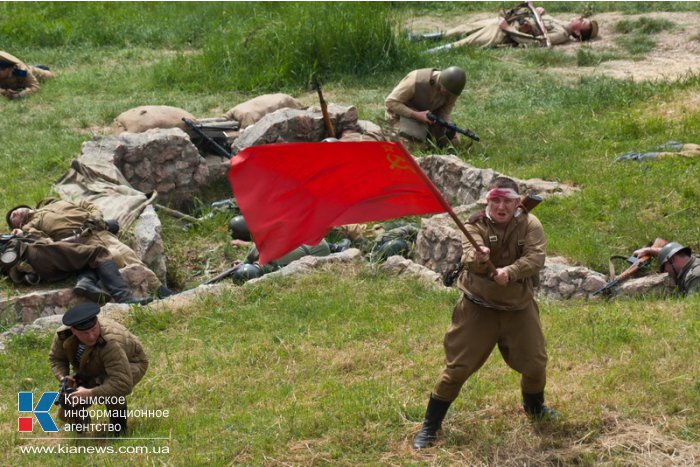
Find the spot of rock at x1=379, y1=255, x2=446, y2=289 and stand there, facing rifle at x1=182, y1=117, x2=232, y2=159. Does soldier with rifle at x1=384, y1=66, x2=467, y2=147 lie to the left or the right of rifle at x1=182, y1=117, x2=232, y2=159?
right

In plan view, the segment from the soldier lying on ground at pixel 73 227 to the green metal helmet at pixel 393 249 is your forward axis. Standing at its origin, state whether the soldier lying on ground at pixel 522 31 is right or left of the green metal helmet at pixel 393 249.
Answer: left

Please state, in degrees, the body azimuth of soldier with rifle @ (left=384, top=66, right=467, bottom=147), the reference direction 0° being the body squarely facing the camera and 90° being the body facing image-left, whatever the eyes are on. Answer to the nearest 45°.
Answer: approximately 315°

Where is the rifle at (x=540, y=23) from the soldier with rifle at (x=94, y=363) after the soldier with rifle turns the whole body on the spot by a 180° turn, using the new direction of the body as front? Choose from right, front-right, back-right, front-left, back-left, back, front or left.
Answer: front

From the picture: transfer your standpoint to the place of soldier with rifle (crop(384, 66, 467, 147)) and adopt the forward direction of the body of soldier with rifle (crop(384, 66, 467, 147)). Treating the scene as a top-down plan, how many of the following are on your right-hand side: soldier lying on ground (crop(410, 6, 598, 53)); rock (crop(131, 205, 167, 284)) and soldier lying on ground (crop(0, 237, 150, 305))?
2

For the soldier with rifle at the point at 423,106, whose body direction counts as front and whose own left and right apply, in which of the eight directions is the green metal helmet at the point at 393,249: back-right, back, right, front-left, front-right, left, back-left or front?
front-right

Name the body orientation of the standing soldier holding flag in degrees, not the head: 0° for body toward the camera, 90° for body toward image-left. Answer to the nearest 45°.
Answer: approximately 0°

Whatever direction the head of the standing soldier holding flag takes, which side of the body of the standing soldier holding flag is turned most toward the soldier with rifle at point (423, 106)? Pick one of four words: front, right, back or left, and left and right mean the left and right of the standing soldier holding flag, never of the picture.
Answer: back
